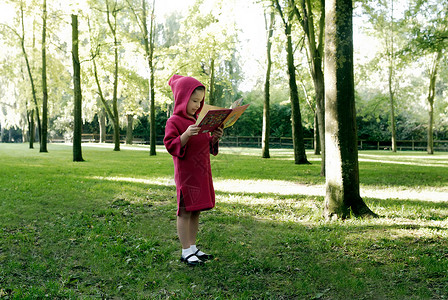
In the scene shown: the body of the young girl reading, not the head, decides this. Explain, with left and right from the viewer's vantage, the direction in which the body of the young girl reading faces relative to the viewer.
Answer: facing the viewer and to the right of the viewer

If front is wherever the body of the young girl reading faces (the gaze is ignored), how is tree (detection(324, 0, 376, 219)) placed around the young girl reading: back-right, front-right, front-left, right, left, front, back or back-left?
left
